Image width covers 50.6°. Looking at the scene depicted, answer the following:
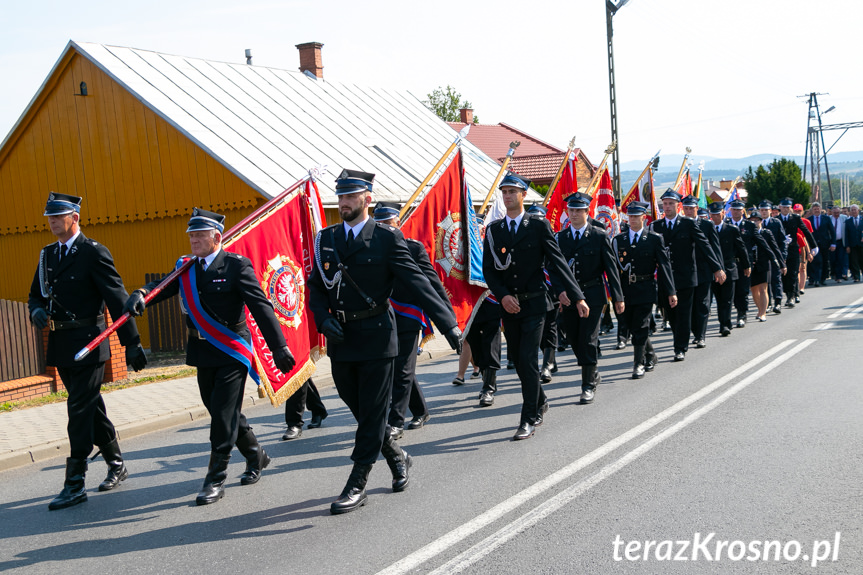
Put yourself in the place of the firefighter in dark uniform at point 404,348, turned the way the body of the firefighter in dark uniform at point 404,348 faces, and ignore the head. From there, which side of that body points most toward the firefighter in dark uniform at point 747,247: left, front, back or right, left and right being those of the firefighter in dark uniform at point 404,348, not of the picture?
back

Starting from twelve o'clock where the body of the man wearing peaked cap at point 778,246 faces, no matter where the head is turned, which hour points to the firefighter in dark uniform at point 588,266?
The firefighter in dark uniform is roughly at 11 o'clock from the man wearing peaked cap.

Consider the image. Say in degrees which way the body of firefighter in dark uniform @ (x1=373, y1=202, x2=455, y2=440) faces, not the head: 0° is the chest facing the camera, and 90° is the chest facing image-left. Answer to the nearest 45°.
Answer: approximately 45°

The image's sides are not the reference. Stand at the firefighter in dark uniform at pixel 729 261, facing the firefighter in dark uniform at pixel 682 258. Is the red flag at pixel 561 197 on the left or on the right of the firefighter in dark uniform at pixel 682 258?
right

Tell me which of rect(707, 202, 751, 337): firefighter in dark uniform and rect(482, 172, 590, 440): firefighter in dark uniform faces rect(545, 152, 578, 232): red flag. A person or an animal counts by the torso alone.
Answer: rect(707, 202, 751, 337): firefighter in dark uniform

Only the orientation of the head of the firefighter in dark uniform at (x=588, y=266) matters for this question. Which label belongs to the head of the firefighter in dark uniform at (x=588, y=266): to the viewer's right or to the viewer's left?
to the viewer's left

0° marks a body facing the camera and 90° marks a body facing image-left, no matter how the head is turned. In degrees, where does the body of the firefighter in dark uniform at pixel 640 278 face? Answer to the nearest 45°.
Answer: approximately 45°

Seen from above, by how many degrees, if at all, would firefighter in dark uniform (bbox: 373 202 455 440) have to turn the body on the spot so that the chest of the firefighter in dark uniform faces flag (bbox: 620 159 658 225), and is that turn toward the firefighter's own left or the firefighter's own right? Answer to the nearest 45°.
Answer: approximately 180°

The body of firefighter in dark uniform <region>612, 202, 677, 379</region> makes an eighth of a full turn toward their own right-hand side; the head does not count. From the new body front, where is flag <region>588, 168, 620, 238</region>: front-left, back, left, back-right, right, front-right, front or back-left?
right

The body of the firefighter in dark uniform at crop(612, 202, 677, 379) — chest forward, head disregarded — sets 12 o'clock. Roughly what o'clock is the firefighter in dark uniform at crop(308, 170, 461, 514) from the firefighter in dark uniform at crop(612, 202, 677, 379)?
the firefighter in dark uniform at crop(308, 170, 461, 514) is roughly at 11 o'clock from the firefighter in dark uniform at crop(612, 202, 677, 379).
